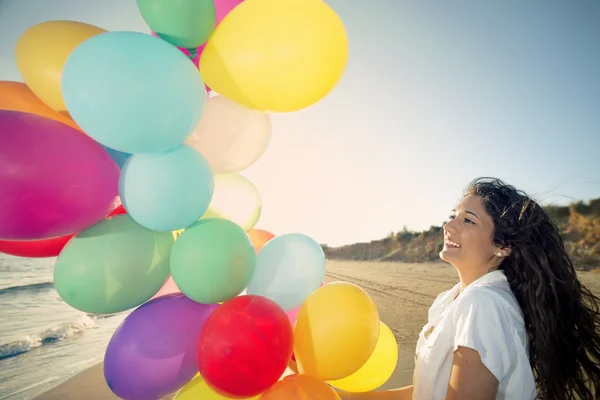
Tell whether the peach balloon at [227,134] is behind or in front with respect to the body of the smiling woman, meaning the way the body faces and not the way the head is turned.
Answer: in front

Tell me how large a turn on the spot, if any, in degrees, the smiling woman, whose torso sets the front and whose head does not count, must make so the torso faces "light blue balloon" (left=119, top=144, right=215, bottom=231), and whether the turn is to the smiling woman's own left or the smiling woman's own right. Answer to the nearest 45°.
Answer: approximately 45° to the smiling woman's own left

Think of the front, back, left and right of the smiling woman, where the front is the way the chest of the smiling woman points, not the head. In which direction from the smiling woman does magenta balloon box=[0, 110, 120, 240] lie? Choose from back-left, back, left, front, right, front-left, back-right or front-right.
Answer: front-left

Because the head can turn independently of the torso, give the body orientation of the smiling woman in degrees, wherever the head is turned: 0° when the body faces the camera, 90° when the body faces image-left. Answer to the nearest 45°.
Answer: approximately 90°

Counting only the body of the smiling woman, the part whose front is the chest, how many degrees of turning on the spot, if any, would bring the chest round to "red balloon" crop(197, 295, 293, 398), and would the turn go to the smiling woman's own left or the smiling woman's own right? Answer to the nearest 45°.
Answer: approximately 45° to the smiling woman's own left

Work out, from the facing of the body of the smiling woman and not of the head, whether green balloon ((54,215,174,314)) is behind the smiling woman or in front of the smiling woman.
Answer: in front

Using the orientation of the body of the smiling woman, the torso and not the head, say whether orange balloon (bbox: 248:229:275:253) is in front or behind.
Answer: in front

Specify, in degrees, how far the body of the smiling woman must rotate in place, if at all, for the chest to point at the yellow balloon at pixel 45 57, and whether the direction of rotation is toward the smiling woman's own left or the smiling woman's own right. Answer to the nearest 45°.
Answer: approximately 45° to the smiling woman's own left
